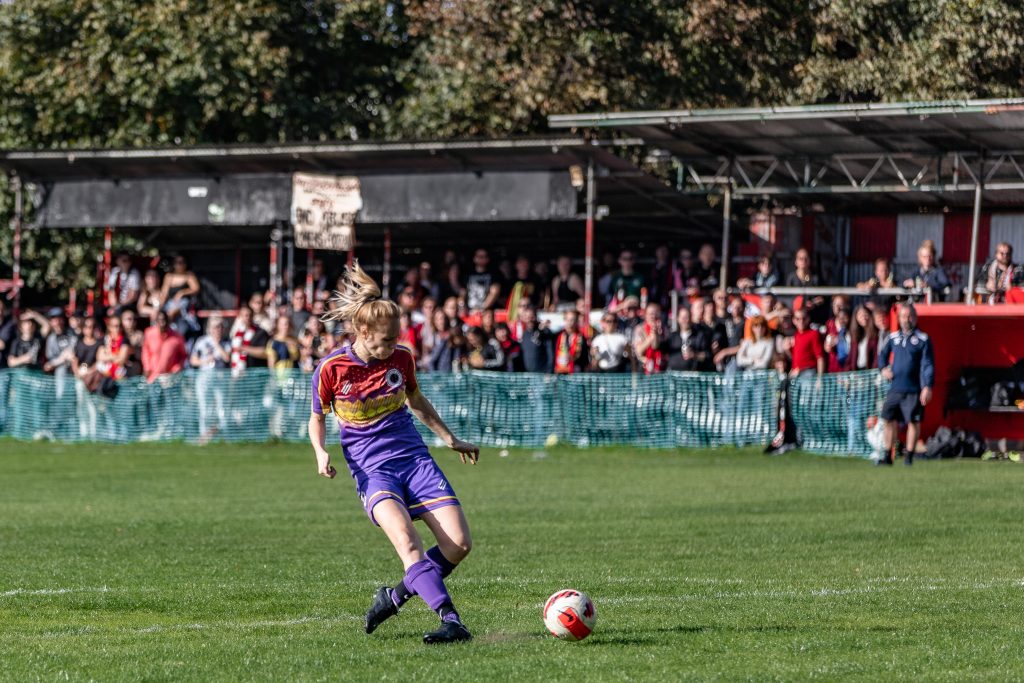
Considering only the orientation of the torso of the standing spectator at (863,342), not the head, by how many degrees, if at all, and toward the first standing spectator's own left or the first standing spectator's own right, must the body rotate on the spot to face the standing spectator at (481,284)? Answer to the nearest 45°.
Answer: approximately 135° to the first standing spectator's own right

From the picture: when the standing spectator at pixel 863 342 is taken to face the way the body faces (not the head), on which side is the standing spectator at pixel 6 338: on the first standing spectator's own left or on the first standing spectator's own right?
on the first standing spectator's own right

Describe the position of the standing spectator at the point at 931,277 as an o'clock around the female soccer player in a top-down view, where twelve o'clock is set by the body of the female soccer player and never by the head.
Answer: The standing spectator is roughly at 7 o'clock from the female soccer player.

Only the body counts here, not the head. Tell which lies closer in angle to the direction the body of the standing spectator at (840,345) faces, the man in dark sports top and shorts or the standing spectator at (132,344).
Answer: the man in dark sports top and shorts

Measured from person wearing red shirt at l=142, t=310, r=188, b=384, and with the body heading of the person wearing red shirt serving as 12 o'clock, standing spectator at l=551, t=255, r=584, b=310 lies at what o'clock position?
The standing spectator is roughly at 9 o'clock from the person wearing red shirt.

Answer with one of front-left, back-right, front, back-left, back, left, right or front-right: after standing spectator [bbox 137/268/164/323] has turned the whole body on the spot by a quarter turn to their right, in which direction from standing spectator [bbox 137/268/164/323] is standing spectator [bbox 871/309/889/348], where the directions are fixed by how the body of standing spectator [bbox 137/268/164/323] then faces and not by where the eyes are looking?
back-left

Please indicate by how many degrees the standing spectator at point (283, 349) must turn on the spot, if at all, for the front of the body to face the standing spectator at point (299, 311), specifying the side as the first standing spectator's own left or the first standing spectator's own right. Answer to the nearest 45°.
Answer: approximately 180°

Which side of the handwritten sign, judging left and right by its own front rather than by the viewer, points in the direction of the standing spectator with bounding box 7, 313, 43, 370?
right

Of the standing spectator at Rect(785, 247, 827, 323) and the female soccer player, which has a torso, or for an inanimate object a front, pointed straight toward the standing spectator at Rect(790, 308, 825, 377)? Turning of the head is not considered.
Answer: the standing spectator at Rect(785, 247, 827, 323)

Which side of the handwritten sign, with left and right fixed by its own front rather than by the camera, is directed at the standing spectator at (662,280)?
left

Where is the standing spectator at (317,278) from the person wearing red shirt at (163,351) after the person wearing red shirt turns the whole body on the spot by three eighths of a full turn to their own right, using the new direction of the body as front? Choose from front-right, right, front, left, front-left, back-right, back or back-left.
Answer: right
